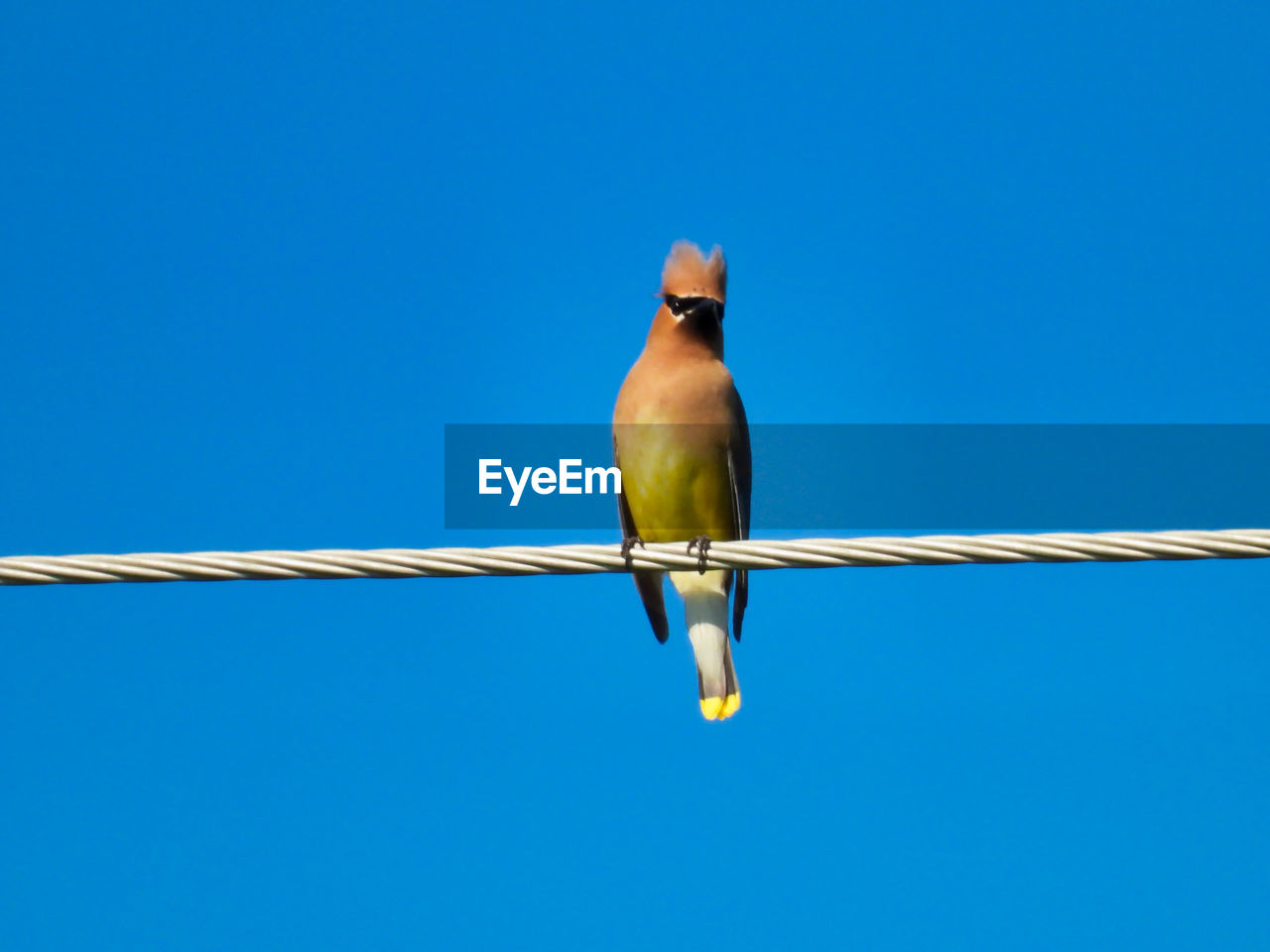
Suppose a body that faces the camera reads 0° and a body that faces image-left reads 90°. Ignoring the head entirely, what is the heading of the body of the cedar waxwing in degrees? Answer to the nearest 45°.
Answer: approximately 0°
